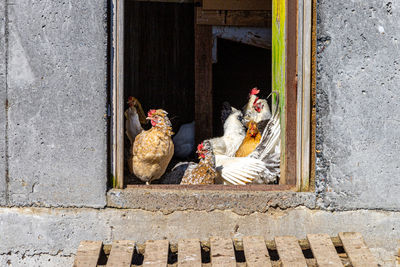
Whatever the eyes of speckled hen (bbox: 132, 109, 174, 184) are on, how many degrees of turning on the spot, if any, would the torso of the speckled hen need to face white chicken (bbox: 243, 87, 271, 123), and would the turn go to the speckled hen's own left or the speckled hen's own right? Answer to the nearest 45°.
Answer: approximately 180°

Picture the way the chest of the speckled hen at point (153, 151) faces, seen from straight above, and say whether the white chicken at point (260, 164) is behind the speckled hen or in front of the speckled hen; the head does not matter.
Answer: behind

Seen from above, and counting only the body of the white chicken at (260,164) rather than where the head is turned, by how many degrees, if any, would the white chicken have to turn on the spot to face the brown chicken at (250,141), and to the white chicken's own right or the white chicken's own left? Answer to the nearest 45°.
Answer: approximately 90° to the white chicken's own right

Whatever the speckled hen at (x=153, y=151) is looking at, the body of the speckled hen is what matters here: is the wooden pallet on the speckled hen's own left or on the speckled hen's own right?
on the speckled hen's own left

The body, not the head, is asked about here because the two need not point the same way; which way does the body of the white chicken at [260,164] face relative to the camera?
to the viewer's left
